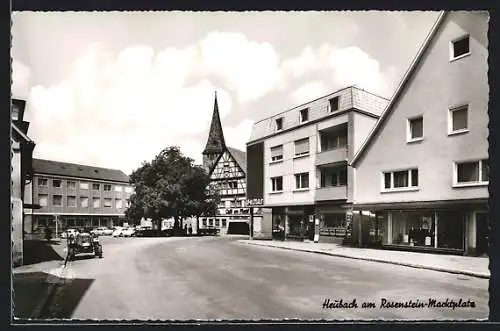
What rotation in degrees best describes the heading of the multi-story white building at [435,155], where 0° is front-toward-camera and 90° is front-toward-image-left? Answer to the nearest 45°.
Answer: approximately 45°

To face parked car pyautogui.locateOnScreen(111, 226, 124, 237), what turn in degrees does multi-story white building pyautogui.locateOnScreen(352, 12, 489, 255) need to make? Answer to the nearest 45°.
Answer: approximately 90° to its right
